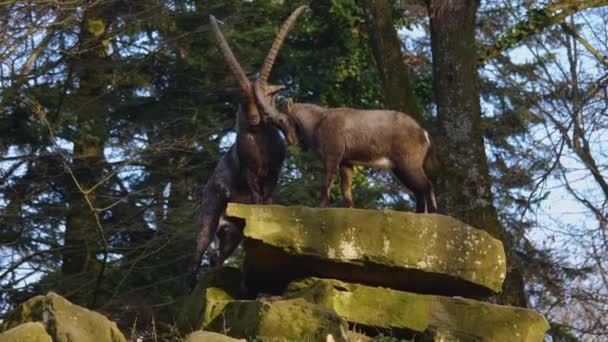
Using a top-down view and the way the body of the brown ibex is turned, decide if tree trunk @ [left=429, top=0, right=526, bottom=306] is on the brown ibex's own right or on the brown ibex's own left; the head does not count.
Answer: on the brown ibex's own right

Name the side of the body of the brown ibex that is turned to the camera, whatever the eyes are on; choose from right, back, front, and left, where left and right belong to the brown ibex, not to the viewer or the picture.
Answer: left

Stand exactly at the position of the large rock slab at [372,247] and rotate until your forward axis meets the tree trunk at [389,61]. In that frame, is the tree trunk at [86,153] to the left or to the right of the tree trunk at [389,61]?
left

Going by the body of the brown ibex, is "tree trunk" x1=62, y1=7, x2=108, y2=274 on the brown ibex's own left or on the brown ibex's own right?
on the brown ibex's own right

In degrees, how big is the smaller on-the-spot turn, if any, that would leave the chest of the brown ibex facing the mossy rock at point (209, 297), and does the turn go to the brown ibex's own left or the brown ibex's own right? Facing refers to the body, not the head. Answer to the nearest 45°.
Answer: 0° — it already faces it

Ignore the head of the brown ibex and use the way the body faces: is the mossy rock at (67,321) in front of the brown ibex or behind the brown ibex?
in front

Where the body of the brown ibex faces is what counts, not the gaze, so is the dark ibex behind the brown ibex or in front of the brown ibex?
in front

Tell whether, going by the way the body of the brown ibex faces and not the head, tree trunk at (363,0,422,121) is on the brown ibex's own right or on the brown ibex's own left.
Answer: on the brown ibex's own right
